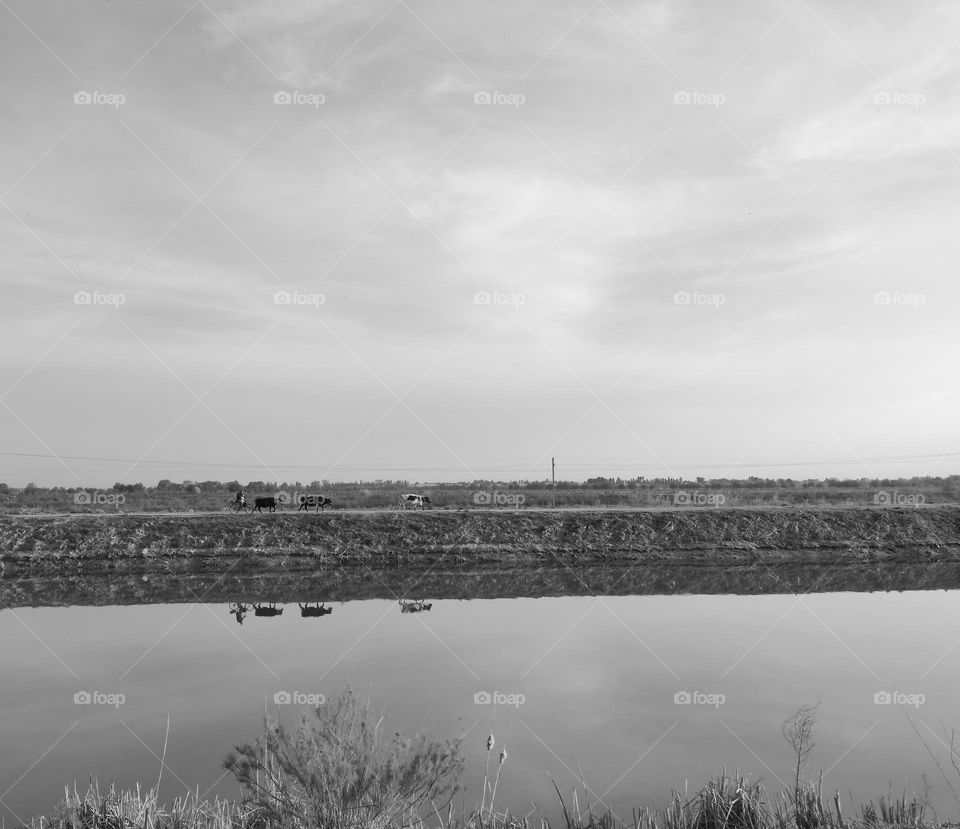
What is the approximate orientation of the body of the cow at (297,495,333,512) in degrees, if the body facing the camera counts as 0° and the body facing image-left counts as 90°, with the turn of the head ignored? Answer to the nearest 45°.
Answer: approximately 270°
